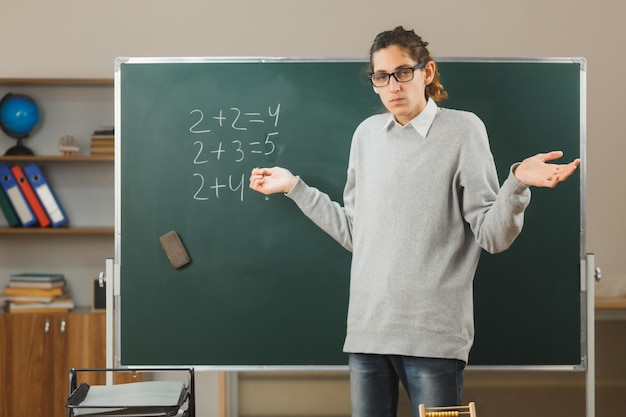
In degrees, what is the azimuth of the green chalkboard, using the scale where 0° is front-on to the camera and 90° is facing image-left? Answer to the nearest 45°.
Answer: approximately 0°

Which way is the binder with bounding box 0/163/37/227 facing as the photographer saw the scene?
facing the viewer

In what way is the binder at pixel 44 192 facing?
toward the camera

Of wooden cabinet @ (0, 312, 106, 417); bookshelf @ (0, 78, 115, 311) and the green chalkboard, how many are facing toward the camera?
3

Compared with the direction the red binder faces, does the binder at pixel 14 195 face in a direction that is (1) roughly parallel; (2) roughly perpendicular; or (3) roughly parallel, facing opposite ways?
roughly parallel

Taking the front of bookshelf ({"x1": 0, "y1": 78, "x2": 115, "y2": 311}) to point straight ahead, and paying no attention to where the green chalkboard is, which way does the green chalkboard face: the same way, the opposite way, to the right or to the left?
the same way

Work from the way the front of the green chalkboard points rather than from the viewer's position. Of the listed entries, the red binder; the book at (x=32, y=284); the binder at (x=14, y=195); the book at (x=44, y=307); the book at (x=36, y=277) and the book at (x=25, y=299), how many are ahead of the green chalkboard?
0
